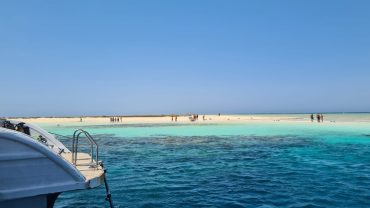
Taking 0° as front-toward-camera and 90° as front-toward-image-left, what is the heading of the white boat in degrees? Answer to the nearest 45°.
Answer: approximately 90°
